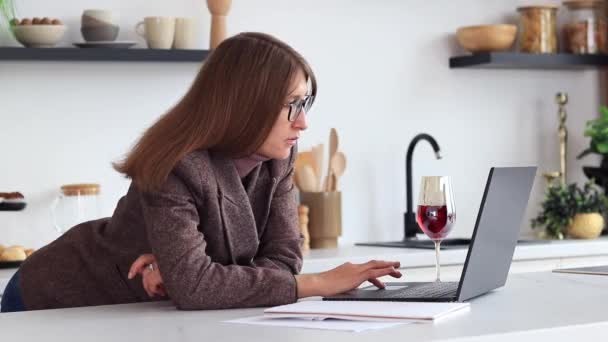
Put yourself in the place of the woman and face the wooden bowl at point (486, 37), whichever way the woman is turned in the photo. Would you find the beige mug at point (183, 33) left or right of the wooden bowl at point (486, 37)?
left

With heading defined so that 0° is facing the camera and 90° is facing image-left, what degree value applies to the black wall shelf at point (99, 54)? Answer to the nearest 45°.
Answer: approximately 0°

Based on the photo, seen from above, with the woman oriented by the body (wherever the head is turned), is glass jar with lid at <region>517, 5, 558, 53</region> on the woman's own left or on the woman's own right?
on the woman's own left

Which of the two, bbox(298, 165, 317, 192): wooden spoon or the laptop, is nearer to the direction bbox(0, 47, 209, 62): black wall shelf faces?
the laptop

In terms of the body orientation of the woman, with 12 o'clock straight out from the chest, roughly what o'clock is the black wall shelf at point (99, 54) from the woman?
The black wall shelf is roughly at 7 o'clock from the woman.

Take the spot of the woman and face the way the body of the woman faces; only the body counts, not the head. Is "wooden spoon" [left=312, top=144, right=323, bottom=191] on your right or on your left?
on your left

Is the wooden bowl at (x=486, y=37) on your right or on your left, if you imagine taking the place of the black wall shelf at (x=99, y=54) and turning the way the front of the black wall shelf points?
on your left

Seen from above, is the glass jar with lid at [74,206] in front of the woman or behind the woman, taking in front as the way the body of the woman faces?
behind

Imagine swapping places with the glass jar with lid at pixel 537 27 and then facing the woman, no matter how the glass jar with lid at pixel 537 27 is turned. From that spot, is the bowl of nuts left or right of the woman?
right

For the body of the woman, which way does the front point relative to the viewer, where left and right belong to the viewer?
facing the viewer and to the right of the viewer

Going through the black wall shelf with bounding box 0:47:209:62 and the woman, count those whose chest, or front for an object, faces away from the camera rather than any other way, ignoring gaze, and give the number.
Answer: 0
